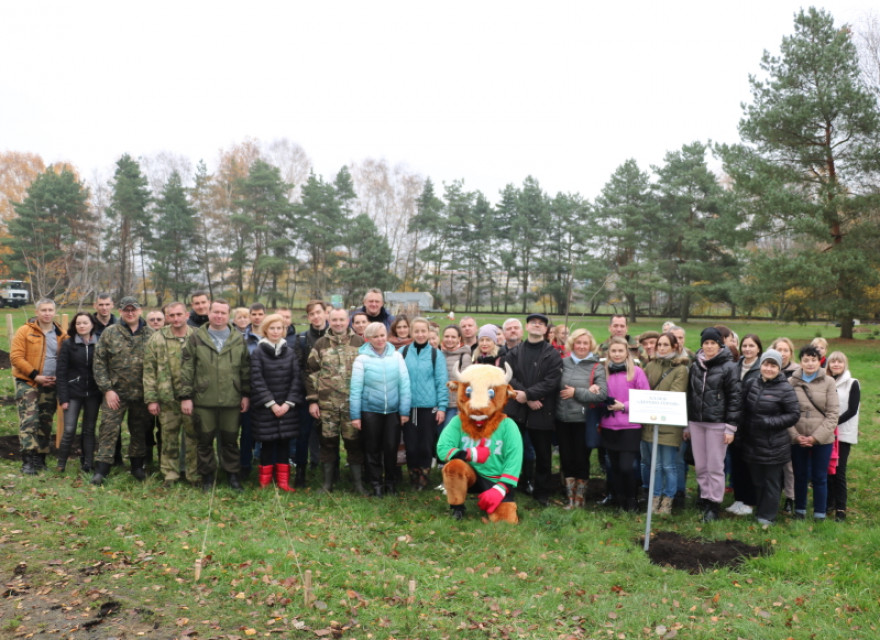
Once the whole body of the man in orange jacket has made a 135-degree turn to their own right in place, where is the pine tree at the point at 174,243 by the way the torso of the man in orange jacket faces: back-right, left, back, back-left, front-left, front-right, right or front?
right

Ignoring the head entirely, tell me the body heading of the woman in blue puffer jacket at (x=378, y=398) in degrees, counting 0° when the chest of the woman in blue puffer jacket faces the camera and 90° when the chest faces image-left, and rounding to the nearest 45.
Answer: approximately 0°

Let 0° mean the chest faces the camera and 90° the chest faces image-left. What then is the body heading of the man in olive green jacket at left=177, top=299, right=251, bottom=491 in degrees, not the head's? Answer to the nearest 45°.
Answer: approximately 0°
